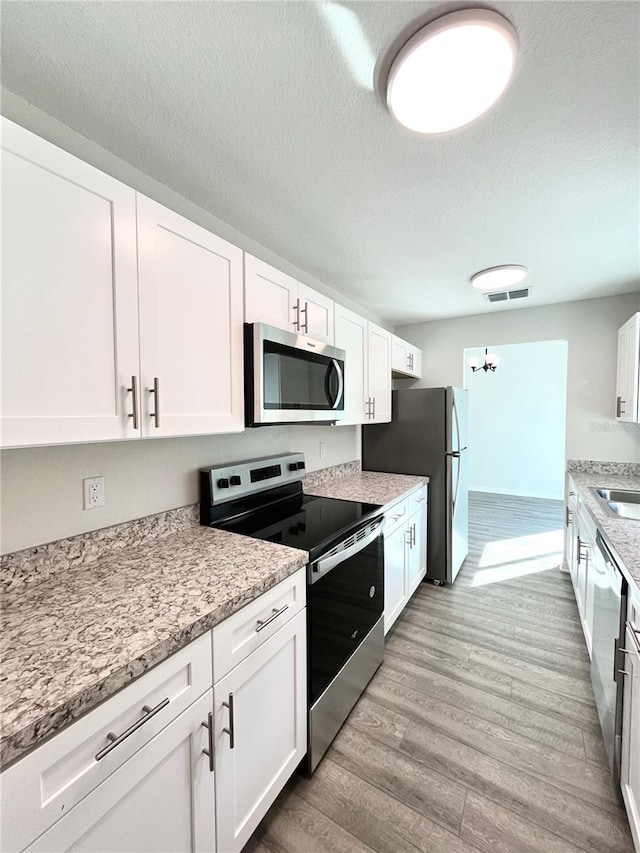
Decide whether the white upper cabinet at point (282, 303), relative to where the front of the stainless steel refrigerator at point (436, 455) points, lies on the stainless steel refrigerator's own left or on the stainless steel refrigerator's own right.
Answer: on the stainless steel refrigerator's own right

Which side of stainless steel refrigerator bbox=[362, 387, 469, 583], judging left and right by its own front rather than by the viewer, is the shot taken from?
right

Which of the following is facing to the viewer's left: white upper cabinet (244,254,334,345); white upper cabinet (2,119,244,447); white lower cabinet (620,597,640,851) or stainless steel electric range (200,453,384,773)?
the white lower cabinet

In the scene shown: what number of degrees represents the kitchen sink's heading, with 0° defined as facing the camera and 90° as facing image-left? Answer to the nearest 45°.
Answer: approximately 90°

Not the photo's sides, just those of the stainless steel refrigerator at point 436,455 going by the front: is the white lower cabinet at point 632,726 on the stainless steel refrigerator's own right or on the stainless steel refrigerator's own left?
on the stainless steel refrigerator's own right

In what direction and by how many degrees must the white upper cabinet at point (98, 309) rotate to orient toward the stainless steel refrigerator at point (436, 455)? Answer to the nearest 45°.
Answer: approximately 45° to its left

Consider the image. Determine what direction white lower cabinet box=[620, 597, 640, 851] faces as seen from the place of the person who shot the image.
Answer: facing to the left of the viewer

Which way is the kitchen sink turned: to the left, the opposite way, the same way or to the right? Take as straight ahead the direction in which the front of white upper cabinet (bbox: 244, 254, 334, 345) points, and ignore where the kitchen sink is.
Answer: the opposite way

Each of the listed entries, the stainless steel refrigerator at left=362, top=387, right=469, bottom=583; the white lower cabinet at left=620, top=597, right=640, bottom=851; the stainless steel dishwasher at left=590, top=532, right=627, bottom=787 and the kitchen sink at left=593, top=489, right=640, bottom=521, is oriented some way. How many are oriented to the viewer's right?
1

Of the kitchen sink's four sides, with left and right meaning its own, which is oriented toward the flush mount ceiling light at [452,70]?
left

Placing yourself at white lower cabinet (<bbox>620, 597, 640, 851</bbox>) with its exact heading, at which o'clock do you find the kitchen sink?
The kitchen sink is roughly at 3 o'clock from the white lower cabinet.

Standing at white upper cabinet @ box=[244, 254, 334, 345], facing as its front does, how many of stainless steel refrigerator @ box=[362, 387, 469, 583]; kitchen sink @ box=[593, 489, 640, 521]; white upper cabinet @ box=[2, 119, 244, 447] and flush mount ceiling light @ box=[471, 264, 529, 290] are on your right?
1

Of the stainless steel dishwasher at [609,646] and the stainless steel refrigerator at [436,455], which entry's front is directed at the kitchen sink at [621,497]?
the stainless steel refrigerator

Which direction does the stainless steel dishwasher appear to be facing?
to the viewer's left
